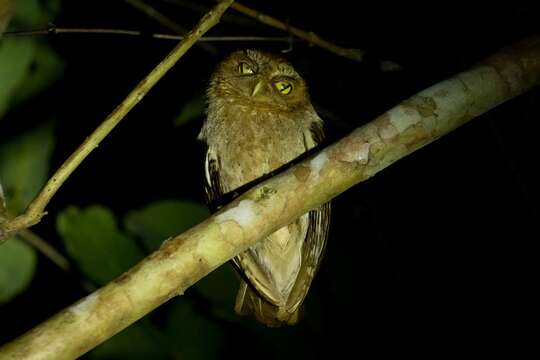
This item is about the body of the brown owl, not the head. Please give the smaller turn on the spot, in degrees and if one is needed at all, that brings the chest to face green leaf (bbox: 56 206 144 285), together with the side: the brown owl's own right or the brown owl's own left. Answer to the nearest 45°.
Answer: approximately 135° to the brown owl's own right

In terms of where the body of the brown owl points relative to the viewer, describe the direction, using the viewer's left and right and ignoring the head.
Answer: facing the viewer
